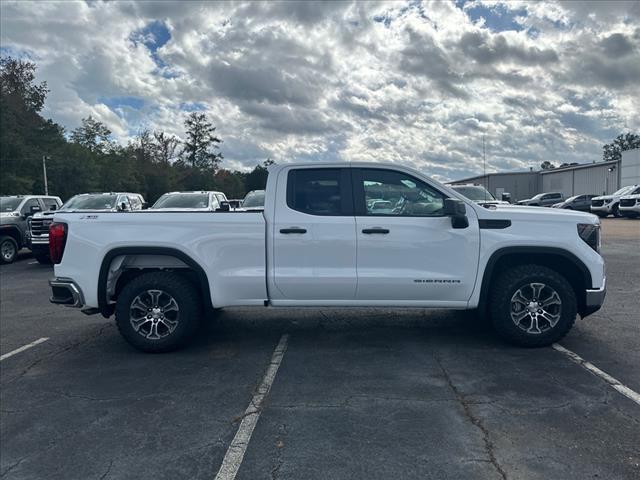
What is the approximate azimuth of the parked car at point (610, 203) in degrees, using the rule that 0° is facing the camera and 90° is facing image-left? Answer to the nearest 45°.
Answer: approximately 45°

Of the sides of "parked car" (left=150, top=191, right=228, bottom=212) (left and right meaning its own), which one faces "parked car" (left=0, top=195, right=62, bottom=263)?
right

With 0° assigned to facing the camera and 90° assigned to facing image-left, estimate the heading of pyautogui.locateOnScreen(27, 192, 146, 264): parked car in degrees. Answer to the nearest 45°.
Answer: approximately 45°

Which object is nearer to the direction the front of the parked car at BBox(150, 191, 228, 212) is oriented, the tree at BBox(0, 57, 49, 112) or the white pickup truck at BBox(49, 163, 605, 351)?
the white pickup truck

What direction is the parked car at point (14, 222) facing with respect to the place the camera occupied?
facing the viewer and to the left of the viewer

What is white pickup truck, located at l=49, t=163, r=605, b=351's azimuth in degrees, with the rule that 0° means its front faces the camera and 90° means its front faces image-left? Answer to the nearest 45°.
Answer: approximately 270°

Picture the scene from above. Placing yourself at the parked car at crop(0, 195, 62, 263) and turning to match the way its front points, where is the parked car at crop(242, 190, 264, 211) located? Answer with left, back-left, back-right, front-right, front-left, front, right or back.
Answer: left

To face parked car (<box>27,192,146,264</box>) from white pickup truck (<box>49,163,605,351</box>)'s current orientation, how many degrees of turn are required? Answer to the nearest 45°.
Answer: approximately 135° to its left

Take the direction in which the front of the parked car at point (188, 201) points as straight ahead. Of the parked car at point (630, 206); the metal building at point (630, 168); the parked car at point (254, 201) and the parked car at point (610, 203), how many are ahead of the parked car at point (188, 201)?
0

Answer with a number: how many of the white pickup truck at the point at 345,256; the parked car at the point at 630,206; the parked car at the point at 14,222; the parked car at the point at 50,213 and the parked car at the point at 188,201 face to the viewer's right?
1

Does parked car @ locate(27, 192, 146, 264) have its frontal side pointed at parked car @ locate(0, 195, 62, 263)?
no

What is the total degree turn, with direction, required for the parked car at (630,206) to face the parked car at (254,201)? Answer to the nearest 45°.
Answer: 0° — it already faces it

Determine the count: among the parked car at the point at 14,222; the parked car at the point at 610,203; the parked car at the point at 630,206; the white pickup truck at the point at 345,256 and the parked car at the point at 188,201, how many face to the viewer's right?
1

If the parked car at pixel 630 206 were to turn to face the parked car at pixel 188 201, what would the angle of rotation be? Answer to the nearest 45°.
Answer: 0° — it already faces it

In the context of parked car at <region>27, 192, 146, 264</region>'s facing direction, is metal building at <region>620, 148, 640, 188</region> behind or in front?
behind

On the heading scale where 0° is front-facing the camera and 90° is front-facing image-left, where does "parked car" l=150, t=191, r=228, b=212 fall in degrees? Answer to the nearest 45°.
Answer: approximately 45°
